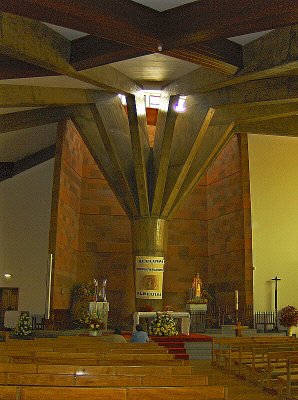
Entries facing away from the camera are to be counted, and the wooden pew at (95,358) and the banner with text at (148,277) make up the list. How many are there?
1

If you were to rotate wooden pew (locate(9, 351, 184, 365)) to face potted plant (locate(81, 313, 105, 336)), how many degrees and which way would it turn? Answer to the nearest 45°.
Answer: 0° — it already faces it

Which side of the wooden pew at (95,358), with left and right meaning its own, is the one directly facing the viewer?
back

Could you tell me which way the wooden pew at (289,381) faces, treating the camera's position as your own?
facing away from the viewer and to the left of the viewer

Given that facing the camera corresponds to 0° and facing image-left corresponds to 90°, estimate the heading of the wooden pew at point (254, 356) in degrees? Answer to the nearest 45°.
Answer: approximately 135°

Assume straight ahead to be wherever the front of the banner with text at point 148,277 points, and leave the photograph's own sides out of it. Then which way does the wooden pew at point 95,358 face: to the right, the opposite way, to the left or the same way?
the opposite way

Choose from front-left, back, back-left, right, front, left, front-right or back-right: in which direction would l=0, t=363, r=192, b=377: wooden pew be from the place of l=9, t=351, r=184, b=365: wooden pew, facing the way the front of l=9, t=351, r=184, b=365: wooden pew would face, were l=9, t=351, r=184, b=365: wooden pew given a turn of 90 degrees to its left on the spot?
left

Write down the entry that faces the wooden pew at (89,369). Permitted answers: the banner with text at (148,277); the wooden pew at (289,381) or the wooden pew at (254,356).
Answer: the banner with text

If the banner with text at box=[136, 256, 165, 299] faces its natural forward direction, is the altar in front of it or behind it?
in front

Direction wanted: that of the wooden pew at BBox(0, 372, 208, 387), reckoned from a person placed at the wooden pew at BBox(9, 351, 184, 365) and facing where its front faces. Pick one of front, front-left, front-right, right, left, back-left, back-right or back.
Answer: back

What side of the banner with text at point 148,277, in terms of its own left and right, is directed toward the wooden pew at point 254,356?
front

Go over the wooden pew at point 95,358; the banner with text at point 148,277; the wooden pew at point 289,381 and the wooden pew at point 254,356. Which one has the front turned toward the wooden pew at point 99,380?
the banner with text

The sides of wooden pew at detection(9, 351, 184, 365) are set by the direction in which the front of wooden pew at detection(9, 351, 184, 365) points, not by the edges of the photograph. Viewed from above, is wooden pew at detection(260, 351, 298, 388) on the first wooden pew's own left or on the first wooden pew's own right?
on the first wooden pew's own right

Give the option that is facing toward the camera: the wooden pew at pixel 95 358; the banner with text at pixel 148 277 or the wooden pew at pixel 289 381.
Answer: the banner with text
